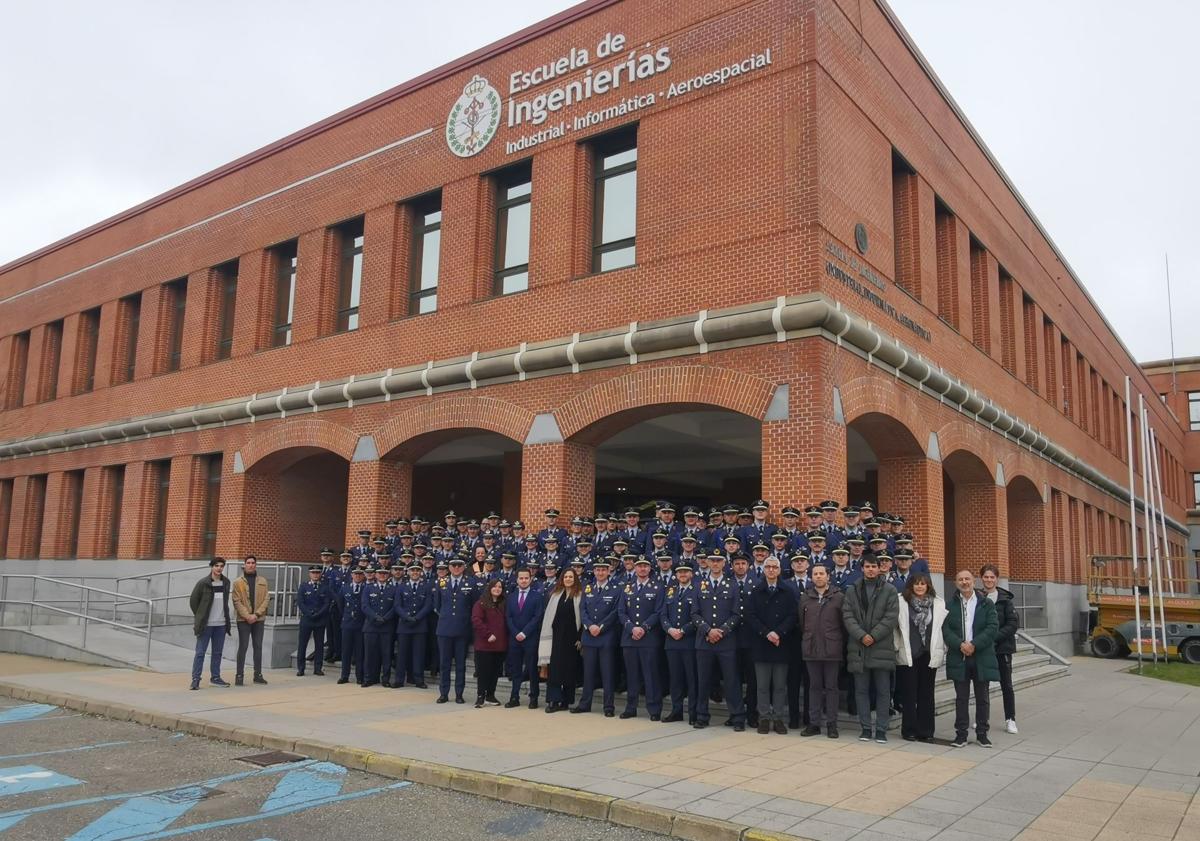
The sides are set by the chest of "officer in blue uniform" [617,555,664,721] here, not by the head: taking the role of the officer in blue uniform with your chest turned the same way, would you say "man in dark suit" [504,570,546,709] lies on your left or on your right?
on your right

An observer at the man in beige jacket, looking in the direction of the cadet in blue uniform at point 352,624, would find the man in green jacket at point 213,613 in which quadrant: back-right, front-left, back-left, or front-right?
back-right

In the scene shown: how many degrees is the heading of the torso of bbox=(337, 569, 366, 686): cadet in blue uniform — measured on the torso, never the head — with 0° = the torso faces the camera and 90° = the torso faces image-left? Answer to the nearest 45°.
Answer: approximately 0°

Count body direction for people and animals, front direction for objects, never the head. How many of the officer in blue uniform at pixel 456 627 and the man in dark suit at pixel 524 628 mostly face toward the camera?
2

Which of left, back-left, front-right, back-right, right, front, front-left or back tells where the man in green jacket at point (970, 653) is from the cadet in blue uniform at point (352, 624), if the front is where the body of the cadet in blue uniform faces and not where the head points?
front-left

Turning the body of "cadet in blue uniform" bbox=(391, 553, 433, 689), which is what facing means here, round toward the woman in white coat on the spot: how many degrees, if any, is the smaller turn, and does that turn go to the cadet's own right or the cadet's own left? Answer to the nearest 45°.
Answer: approximately 45° to the cadet's own left

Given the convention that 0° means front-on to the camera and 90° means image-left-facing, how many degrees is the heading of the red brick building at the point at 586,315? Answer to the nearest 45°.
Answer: approximately 45°
